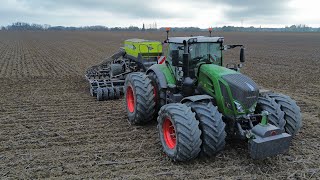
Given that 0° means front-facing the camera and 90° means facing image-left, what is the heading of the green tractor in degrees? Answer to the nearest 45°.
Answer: approximately 315°
